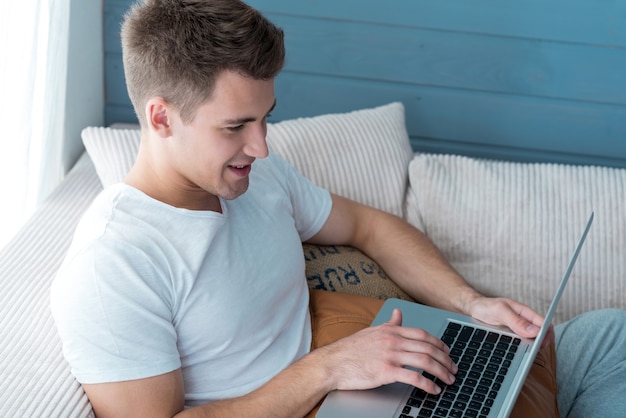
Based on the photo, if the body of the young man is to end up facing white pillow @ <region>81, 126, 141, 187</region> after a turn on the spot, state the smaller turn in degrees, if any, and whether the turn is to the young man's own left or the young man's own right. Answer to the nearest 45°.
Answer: approximately 180°

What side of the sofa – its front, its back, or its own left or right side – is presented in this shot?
front
